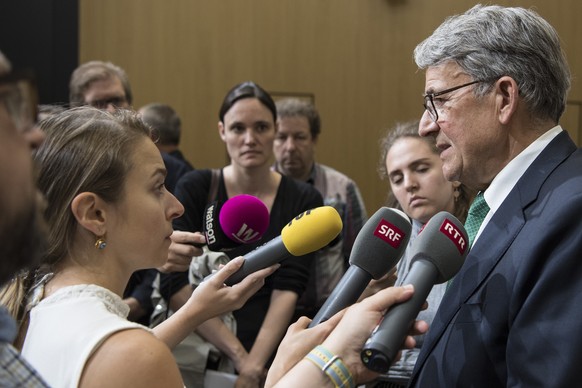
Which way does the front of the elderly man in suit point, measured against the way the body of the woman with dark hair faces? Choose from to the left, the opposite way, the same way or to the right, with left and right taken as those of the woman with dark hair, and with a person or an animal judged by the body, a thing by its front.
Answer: to the right

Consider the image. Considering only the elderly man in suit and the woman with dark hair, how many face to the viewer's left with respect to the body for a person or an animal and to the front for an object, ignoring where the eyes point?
1

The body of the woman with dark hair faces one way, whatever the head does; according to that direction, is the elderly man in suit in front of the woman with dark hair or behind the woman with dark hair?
in front

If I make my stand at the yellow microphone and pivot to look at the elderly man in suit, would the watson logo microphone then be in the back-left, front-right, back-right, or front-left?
back-left

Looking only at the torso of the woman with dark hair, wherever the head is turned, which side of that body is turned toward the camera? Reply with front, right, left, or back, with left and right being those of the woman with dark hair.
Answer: front

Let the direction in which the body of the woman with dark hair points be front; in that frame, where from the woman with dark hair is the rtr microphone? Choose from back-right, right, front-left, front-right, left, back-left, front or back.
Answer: front

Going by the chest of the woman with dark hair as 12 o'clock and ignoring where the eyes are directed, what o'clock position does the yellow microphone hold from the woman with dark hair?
The yellow microphone is roughly at 12 o'clock from the woman with dark hair.

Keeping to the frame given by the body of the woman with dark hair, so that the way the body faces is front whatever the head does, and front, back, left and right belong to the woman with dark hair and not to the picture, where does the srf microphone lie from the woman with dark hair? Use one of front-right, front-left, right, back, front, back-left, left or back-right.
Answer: front

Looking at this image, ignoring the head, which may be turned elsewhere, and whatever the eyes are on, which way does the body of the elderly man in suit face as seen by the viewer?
to the viewer's left

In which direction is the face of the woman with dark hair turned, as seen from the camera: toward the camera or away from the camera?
toward the camera

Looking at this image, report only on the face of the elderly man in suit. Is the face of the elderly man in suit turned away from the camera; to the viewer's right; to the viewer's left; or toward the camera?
to the viewer's left
